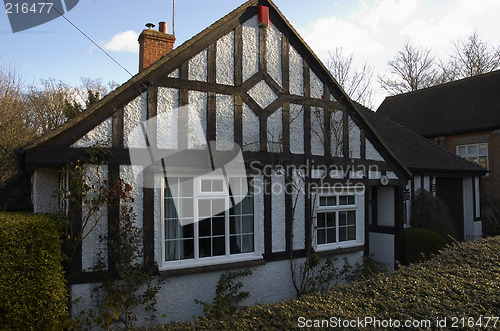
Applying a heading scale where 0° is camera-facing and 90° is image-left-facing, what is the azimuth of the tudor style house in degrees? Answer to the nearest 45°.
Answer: approximately 315°

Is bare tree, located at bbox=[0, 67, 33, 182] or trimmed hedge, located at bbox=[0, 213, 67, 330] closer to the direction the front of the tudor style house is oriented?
the trimmed hedge

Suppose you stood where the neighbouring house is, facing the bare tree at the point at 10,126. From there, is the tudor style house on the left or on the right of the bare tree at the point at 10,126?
left

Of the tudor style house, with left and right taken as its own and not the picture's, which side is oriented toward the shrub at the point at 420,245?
left

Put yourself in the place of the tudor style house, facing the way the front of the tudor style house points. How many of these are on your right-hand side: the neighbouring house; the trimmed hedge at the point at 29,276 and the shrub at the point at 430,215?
1

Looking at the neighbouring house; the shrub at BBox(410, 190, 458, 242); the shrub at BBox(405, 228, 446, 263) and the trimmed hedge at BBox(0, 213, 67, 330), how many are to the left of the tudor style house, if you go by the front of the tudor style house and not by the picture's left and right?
3

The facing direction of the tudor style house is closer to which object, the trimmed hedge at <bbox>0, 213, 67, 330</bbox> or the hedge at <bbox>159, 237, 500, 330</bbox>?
the hedge

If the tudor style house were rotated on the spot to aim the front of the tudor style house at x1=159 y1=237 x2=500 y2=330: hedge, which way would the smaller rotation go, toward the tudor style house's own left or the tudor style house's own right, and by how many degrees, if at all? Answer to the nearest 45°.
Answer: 0° — it already faces it

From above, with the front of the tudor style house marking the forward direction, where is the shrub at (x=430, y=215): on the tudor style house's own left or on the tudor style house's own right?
on the tudor style house's own left

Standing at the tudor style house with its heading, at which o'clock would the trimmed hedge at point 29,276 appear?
The trimmed hedge is roughly at 3 o'clock from the tudor style house.
